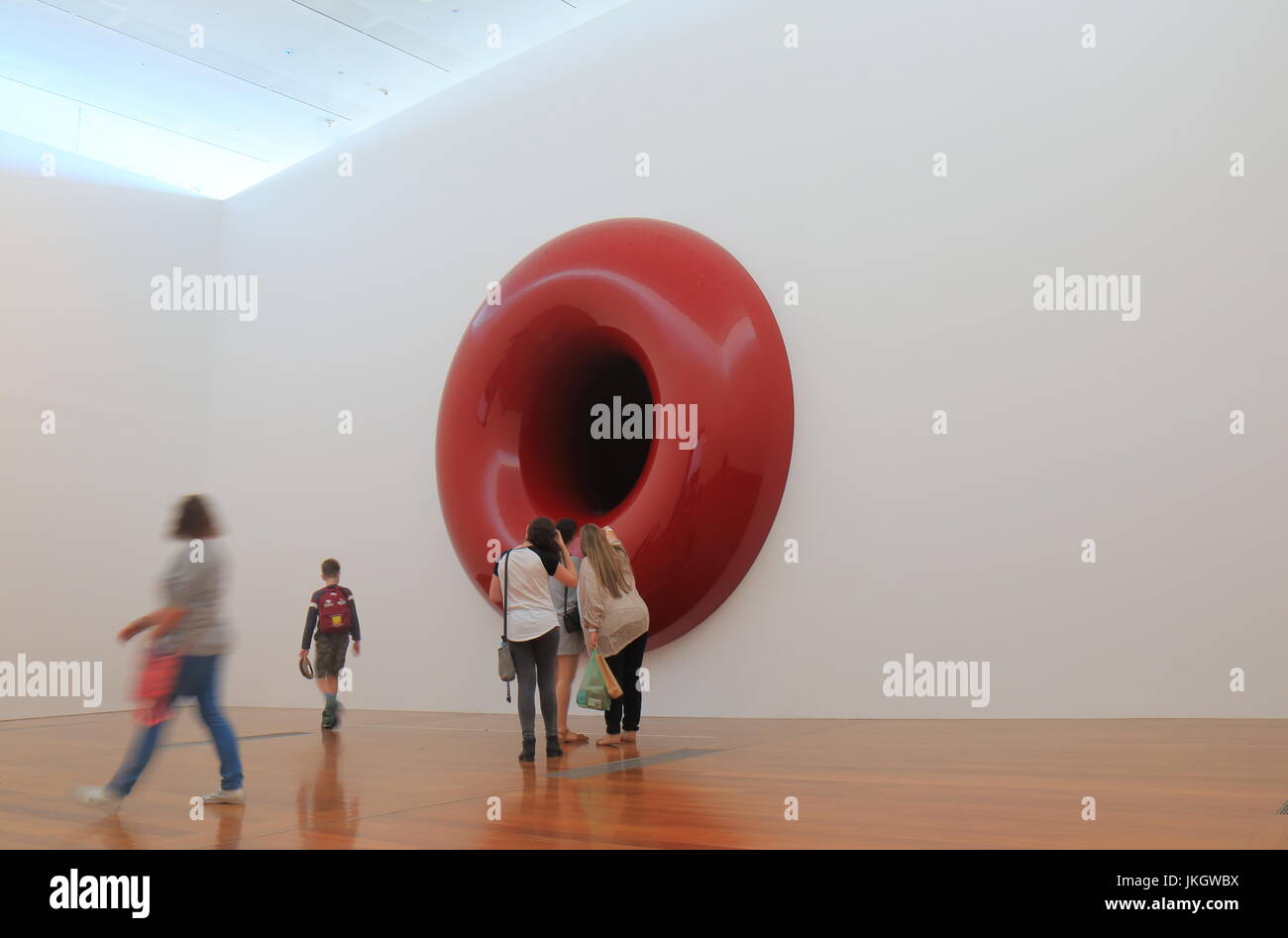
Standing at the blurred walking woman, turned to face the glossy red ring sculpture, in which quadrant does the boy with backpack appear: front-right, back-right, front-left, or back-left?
front-left

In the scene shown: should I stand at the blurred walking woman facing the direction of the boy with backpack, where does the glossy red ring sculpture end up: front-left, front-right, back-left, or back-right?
front-right

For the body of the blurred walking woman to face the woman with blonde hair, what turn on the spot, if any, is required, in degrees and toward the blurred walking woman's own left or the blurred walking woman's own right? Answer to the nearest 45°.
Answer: approximately 135° to the blurred walking woman's own right

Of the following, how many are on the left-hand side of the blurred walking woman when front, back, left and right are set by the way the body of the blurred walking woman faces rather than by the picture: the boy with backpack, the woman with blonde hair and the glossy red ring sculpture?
0

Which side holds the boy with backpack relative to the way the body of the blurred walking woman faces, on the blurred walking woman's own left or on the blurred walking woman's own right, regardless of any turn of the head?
on the blurred walking woman's own right

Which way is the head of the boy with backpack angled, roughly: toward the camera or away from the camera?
away from the camera

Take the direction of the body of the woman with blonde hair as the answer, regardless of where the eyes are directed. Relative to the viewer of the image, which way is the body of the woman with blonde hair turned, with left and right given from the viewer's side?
facing away from the viewer and to the left of the viewer

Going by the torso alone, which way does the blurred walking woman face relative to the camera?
to the viewer's left

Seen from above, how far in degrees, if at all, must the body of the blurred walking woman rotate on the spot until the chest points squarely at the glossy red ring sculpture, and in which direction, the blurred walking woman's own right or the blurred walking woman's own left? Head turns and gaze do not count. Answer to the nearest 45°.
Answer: approximately 135° to the blurred walking woman's own right

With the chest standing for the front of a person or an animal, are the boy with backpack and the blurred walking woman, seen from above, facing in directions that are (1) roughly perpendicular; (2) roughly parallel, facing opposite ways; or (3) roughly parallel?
roughly perpendicular

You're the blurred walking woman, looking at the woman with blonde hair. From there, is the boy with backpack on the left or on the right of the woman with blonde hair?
left

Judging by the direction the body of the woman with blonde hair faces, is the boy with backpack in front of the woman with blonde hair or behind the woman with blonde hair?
in front

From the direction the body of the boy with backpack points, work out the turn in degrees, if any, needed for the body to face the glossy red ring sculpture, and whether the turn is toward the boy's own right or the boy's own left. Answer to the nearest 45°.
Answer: approximately 90° to the boy's own right

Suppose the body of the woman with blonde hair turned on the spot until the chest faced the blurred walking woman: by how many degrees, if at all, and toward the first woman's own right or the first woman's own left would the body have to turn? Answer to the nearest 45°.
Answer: approximately 90° to the first woman's own left

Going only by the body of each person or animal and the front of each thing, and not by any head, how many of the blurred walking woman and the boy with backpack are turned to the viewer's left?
1

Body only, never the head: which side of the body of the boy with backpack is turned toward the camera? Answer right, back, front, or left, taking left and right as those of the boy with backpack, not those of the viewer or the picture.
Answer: back

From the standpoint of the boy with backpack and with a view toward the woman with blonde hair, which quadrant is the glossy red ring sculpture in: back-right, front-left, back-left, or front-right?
front-left

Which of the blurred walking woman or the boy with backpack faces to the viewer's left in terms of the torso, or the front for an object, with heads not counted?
the blurred walking woman

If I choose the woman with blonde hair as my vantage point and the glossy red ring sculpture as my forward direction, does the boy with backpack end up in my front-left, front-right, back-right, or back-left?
front-left
